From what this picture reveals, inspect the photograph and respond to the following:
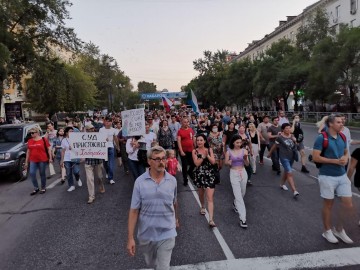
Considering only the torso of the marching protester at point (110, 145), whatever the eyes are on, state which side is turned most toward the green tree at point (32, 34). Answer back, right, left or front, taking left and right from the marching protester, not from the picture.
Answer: back

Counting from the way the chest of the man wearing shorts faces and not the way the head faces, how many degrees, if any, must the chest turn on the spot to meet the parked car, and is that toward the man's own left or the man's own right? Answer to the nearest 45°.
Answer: approximately 135° to the man's own right

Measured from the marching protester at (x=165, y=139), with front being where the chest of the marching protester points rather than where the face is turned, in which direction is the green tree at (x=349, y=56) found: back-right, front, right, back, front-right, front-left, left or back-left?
back-left

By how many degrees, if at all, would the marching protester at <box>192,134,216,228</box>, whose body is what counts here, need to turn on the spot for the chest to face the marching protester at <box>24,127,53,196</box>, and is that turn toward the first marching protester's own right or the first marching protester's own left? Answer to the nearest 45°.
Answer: approximately 135° to the first marching protester's own right

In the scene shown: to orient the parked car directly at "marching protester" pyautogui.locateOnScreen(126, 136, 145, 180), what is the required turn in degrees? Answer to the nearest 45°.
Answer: approximately 90° to its left

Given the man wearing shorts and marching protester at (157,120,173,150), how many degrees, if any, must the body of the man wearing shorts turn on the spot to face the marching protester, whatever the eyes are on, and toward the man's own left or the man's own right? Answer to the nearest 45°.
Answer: approximately 180°

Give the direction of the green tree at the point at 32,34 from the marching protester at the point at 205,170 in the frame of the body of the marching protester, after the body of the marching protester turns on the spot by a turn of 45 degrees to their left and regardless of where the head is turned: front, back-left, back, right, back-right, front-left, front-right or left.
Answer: back

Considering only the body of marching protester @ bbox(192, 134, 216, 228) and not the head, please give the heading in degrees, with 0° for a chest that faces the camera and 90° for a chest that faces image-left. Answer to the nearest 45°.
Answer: approximately 0°

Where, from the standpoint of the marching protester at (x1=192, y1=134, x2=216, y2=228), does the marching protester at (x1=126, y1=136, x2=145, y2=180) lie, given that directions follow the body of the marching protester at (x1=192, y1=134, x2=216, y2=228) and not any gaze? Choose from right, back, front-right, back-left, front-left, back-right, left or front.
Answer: back-right

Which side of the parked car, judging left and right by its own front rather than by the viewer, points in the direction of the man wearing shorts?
left
